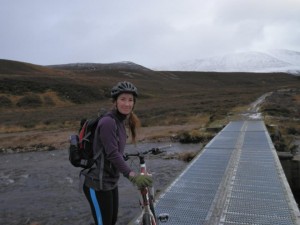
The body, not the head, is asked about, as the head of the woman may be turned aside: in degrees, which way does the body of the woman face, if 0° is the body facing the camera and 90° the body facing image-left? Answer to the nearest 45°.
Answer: approximately 270°

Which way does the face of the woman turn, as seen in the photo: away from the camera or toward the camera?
toward the camera
